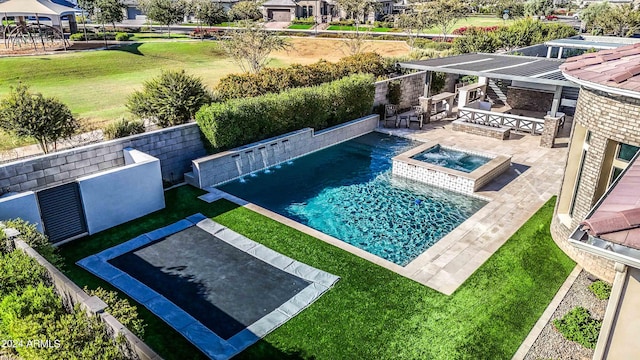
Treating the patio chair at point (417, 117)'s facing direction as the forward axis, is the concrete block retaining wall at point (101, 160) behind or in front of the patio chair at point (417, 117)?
in front

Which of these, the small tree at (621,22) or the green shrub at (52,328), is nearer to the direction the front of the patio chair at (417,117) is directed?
the green shrub

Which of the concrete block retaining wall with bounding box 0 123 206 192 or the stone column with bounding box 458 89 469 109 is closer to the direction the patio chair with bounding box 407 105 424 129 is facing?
the concrete block retaining wall

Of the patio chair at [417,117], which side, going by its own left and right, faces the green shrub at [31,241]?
front

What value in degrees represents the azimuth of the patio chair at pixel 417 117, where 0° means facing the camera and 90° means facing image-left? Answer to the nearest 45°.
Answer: approximately 45°

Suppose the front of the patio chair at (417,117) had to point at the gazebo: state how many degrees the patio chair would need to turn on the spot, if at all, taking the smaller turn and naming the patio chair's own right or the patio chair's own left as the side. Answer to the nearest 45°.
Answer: approximately 90° to the patio chair's own right

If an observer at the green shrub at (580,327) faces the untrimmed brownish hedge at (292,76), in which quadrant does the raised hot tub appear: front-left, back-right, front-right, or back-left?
front-right

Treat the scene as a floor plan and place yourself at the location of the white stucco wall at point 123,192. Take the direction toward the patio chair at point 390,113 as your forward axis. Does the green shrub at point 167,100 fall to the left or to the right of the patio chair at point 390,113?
left

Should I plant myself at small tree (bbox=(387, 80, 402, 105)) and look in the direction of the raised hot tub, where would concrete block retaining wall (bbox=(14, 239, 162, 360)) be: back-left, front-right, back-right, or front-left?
front-right

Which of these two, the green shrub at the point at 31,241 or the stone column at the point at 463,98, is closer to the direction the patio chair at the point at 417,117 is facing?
the green shrub

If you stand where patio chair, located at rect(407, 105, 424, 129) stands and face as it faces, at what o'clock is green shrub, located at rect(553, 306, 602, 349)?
The green shrub is roughly at 10 o'clock from the patio chair.

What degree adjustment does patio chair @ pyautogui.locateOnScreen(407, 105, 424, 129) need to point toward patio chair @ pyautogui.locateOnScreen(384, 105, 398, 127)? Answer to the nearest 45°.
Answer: approximately 45° to its right
